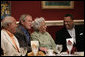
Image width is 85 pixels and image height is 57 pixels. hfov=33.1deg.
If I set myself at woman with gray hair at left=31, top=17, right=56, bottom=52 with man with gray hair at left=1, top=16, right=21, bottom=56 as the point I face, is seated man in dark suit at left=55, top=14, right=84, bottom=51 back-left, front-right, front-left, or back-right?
back-left

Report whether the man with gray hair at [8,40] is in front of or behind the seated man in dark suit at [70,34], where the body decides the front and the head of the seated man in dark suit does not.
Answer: in front

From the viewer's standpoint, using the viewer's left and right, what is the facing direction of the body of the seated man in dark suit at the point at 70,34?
facing the viewer and to the left of the viewer

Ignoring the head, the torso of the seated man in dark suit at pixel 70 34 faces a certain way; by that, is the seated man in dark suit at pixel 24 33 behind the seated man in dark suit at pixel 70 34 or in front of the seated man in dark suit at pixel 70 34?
in front
